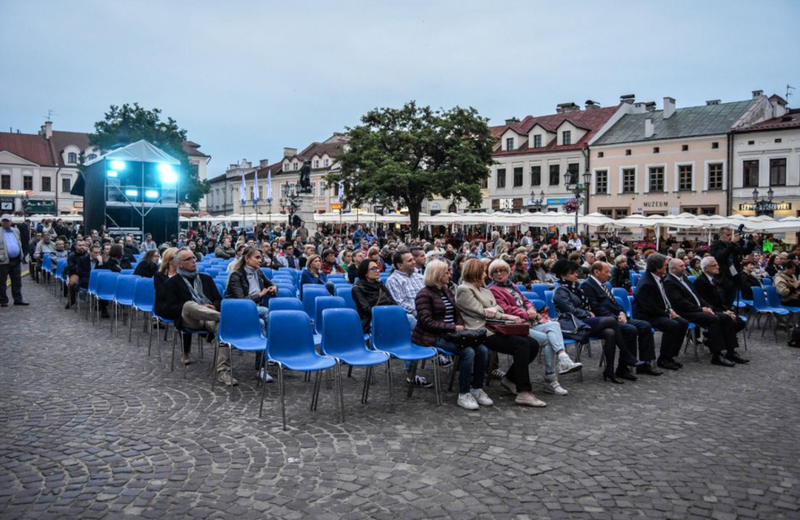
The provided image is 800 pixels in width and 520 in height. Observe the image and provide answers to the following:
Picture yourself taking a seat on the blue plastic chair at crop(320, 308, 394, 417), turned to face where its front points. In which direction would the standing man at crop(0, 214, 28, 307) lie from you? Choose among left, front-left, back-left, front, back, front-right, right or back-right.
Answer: back

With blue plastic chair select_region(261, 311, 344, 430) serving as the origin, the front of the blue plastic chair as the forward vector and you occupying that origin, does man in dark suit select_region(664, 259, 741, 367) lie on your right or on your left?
on your left

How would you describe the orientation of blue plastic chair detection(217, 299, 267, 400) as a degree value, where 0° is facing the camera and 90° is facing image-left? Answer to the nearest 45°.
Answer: approximately 315°

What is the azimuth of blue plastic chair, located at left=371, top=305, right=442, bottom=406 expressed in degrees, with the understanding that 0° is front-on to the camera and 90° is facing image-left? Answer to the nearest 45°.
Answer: approximately 315°

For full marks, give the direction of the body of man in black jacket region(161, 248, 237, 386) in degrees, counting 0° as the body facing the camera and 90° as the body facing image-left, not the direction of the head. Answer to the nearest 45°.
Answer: approximately 315°

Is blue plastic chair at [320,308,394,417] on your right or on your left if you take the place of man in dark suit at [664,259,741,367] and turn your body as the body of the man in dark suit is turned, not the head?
on your right

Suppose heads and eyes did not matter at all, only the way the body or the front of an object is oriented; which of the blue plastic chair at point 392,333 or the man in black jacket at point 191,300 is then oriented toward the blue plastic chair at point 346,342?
the man in black jacket

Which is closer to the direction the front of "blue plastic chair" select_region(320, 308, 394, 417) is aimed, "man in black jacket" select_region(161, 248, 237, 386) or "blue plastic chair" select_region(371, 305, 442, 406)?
the blue plastic chair

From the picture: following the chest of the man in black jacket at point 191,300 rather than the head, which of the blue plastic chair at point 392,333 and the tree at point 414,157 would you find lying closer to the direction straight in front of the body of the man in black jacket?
the blue plastic chair
